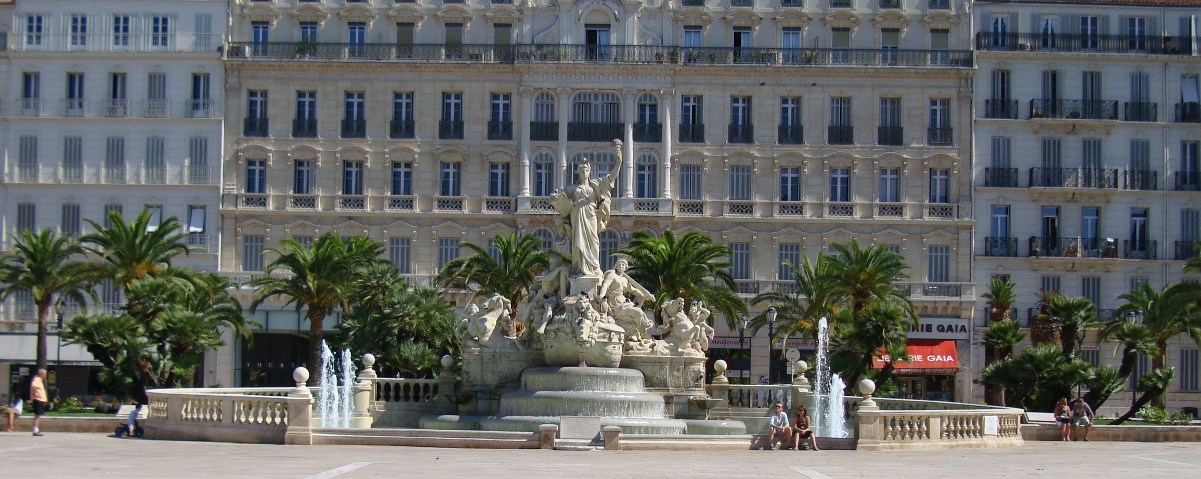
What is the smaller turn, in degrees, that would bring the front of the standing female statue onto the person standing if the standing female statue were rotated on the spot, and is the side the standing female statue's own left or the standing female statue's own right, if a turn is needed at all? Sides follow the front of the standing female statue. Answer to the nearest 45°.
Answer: approximately 90° to the standing female statue's own right

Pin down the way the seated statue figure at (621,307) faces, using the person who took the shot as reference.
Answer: facing the viewer and to the right of the viewer

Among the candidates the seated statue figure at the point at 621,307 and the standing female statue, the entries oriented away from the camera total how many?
0

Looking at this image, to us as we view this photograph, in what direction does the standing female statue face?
facing the viewer

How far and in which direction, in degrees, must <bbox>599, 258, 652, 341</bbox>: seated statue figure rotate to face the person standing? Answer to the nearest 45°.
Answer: approximately 135° to its right
